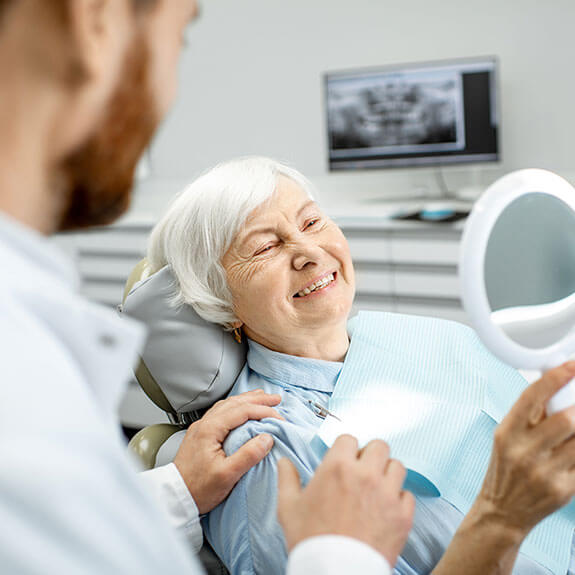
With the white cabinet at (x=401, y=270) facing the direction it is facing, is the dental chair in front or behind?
in front

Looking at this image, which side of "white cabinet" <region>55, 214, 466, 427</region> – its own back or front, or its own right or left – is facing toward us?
front

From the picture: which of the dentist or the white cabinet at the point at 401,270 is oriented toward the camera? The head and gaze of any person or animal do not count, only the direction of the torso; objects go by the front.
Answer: the white cabinet

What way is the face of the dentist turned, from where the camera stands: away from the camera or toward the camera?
away from the camera

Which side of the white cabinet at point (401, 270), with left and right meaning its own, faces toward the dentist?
front

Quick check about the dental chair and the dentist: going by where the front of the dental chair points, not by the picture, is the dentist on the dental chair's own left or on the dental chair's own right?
on the dental chair's own right

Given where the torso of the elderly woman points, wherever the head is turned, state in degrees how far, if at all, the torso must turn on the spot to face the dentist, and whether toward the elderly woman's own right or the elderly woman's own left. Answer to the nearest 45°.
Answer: approximately 45° to the elderly woman's own right

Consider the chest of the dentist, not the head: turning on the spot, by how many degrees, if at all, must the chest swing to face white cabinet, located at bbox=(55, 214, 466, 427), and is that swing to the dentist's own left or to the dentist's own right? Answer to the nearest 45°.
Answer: approximately 45° to the dentist's own left

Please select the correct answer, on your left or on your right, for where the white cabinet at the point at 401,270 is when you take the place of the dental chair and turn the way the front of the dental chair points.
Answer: on your left

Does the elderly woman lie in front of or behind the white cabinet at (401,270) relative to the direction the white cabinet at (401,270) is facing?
in front

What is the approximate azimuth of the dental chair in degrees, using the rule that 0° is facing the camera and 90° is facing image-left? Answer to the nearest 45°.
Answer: approximately 315°

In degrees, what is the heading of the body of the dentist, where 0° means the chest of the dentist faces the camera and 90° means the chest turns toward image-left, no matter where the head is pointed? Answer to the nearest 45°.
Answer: approximately 225°

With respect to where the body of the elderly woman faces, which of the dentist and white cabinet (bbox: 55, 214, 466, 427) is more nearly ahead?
the dentist
